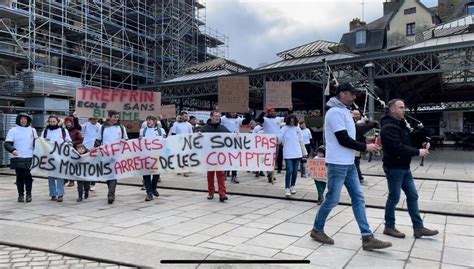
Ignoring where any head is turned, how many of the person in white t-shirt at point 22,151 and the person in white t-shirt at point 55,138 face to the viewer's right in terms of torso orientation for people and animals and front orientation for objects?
0

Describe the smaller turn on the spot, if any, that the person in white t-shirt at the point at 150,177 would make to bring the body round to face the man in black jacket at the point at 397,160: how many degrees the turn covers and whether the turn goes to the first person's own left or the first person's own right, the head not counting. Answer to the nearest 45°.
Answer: approximately 45° to the first person's own left

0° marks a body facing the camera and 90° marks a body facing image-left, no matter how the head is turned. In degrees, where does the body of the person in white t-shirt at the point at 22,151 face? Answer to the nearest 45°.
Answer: approximately 0°

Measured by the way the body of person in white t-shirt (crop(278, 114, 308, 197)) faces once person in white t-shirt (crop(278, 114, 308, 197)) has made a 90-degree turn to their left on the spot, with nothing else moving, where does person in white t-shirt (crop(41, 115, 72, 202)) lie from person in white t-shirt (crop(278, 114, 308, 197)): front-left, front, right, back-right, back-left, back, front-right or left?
back

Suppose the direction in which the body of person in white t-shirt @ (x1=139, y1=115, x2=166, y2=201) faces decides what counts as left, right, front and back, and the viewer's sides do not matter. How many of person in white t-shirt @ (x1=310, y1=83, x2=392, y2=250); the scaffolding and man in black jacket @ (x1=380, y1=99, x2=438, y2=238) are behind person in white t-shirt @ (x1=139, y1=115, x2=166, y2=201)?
1

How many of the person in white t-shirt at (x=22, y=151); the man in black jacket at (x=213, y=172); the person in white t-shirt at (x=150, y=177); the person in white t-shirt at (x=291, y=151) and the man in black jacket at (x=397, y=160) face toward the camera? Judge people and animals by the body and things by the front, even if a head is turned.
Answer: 4

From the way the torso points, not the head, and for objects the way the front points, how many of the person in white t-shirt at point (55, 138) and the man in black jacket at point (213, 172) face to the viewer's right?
0

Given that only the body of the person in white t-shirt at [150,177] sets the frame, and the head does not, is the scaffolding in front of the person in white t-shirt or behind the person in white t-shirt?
behind

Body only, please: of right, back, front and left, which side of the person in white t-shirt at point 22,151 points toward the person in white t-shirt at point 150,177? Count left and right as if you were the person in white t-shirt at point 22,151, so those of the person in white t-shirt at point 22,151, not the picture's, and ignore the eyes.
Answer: left
